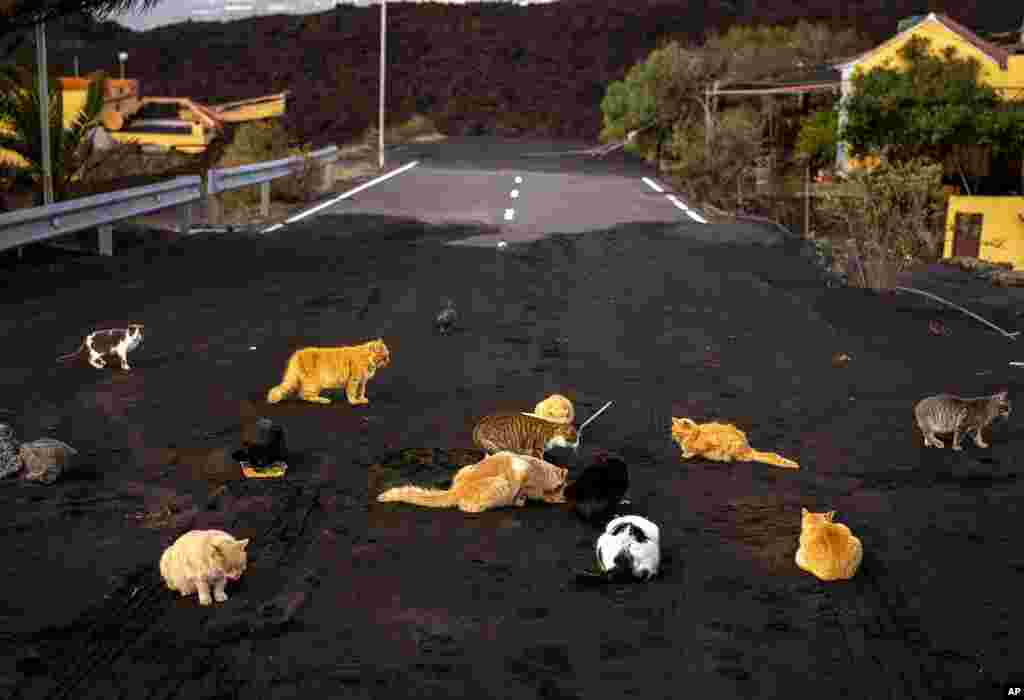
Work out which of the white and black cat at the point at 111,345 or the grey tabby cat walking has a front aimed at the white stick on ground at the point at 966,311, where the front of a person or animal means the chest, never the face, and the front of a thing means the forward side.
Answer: the white and black cat

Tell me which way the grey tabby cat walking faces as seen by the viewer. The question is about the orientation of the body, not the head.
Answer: to the viewer's right

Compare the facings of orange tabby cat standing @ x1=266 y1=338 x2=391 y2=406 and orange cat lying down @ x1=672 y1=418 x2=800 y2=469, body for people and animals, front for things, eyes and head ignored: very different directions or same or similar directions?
very different directions

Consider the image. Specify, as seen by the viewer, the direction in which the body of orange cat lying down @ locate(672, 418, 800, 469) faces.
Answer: to the viewer's left

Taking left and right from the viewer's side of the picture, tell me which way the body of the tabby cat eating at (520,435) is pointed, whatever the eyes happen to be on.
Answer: facing to the right of the viewer

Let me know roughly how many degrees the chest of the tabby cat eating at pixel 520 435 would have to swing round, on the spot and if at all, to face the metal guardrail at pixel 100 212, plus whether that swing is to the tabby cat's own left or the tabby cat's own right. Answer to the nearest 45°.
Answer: approximately 135° to the tabby cat's own left

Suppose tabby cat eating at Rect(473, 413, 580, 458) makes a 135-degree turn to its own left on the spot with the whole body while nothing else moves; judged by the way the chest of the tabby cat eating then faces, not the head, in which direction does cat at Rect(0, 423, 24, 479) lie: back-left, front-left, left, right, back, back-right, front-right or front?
front-left

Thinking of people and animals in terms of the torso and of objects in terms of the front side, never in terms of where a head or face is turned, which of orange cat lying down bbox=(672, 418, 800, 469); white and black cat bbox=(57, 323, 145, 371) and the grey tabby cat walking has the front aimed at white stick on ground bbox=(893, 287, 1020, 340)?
the white and black cat

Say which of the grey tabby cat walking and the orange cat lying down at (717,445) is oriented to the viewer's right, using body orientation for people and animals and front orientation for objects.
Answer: the grey tabby cat walking

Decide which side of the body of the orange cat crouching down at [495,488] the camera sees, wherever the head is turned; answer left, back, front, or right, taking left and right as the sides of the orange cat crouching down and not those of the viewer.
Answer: right

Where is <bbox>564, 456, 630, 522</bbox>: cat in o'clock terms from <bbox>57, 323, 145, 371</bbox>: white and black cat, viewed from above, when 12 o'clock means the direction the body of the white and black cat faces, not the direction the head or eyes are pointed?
The cat is roughly at 2 o'clock from the white and black cat.

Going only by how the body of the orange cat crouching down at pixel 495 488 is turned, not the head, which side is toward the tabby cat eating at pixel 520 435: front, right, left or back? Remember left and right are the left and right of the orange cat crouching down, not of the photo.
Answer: left

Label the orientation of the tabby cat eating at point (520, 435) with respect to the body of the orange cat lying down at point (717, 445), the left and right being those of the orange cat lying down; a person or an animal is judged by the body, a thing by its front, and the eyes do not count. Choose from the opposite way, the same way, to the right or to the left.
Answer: the opposite way

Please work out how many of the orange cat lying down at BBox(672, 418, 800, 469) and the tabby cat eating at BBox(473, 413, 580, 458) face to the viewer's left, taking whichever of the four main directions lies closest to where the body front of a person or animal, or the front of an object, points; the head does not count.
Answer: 1

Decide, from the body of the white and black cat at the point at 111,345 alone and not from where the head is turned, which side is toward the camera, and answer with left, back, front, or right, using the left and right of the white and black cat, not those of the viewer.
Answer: right

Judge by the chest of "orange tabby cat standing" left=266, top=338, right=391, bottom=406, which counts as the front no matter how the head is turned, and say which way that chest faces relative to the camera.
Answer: to the viewer's right
